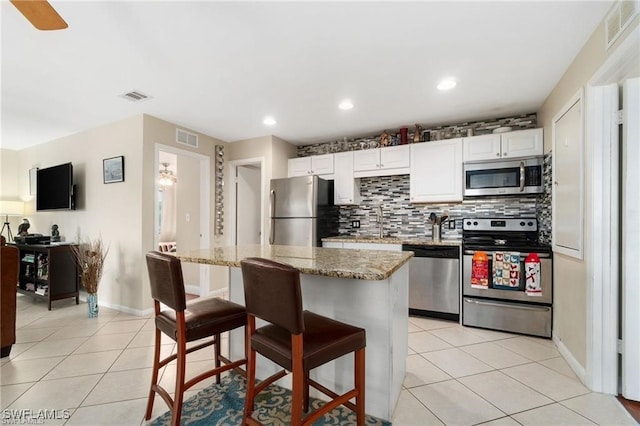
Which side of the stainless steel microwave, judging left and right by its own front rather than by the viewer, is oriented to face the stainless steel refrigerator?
right

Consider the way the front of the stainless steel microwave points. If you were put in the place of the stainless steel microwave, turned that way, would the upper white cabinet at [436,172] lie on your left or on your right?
on your right

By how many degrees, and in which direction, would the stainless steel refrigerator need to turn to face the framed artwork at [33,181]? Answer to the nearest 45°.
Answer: approximately 45° to its right

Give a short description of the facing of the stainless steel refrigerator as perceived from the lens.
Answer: facing the viewer and to the left of the viewer

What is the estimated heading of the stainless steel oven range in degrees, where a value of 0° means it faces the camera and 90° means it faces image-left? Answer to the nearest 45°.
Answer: approximately 0°

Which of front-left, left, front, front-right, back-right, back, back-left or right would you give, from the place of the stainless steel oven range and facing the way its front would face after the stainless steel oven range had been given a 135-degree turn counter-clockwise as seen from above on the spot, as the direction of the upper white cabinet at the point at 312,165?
back-left

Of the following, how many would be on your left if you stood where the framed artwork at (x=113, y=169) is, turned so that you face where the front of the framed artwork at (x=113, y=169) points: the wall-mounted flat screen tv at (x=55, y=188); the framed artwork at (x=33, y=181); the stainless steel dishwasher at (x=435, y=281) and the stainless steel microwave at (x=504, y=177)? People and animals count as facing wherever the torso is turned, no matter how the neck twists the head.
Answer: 2

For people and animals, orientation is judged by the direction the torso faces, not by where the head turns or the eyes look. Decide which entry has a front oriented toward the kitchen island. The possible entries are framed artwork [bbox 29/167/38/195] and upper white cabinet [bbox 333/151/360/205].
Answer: the upper white cabinet

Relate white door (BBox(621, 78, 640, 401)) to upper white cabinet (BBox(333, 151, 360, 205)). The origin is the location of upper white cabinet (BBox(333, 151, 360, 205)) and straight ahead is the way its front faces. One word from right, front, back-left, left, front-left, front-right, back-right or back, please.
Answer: front-left

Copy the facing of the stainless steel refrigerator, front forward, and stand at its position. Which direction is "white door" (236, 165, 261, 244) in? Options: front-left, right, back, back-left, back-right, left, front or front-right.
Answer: right
